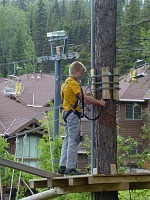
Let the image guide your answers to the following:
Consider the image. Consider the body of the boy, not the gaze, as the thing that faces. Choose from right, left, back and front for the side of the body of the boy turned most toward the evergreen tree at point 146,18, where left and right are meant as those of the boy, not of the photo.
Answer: left

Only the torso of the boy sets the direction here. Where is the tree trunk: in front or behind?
in front

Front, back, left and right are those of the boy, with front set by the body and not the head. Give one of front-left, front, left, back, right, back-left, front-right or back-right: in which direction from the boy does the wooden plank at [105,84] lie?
front

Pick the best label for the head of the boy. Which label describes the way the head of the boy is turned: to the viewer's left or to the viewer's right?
to the viewer's right

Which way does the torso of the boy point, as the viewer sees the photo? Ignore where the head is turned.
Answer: to the viewer's right

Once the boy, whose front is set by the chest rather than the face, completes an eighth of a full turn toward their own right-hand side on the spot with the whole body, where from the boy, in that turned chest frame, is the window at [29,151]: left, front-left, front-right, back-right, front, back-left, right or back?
back-left
